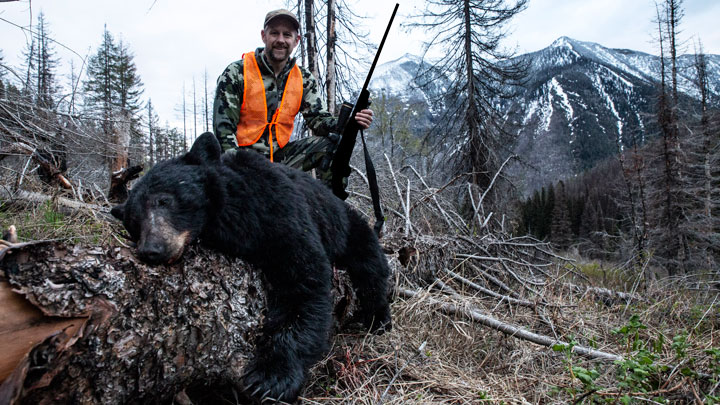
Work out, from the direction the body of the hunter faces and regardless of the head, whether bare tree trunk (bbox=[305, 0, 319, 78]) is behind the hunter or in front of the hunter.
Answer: behind

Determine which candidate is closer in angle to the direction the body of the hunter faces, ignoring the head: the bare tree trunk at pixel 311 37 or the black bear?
the black bear

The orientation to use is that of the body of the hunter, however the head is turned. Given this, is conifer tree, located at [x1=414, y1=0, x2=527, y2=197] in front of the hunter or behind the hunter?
behind

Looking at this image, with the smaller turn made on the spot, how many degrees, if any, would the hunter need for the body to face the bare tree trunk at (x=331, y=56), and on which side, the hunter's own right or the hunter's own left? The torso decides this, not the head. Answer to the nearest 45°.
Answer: approximately 180°

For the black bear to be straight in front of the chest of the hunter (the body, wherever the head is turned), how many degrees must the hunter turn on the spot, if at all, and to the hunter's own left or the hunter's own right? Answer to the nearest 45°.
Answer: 0° — they already face it

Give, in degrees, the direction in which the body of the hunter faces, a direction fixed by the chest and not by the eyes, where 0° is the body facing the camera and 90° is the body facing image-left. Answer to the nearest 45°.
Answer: approximately 0°
